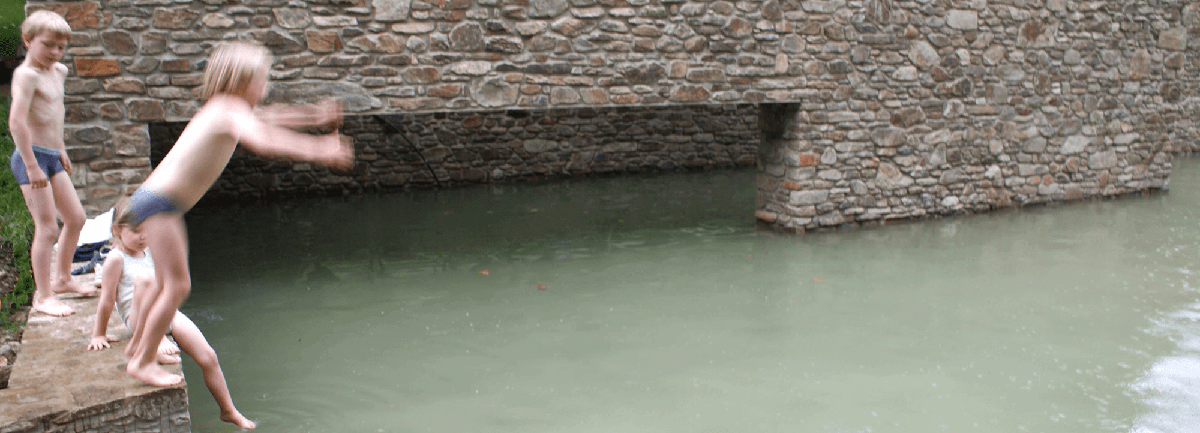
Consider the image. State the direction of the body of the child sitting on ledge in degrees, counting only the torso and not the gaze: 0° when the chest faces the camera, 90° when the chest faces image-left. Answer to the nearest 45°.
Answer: approximately 315°

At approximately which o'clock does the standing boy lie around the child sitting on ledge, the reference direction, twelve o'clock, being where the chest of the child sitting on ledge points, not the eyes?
The standing boy is roughly at 7 o'clock from the child sitting on ledge.

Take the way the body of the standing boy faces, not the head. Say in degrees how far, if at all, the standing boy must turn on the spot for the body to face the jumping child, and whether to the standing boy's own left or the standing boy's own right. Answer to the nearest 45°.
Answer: approximately 45° to the standing boy's own right

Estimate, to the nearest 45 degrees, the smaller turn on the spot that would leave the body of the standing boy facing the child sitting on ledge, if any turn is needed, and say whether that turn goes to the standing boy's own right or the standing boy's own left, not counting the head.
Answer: approximately 45° to the standing boy's own right

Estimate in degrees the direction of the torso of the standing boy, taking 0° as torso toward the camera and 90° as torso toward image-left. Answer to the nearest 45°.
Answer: approximately 315°
